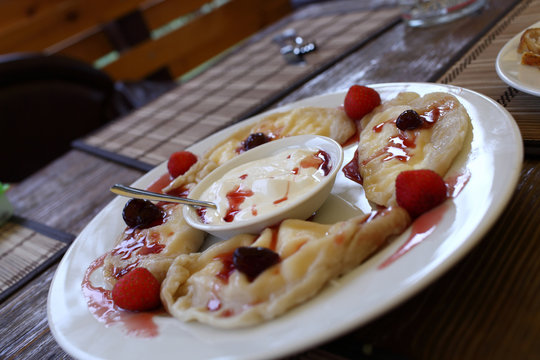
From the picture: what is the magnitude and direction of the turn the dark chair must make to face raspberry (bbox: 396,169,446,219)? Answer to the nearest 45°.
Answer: approximately 45° to its right

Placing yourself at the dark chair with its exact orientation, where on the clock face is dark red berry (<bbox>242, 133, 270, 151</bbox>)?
The dark red berry is roughly at 1 o'clock from the dark chair.

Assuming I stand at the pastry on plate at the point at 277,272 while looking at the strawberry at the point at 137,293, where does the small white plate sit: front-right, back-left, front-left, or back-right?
back-right

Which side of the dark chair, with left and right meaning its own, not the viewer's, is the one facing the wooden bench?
left

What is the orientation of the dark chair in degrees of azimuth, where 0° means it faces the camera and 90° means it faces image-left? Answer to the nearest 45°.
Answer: approximately 315°

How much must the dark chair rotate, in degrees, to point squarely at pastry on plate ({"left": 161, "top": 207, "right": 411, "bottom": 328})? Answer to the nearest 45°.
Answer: approximately 45° to its right

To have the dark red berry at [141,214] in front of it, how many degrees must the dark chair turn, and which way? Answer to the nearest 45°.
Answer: approximately 45° to its right
